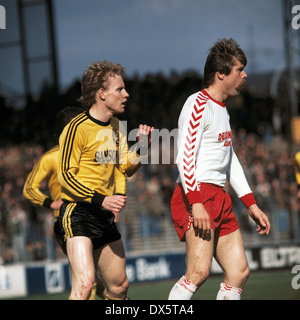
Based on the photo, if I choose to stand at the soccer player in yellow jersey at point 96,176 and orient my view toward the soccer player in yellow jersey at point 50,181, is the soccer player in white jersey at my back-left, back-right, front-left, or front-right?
back-right

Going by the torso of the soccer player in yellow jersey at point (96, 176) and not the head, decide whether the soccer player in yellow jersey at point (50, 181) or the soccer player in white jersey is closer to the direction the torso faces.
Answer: the soccer player in white jersey

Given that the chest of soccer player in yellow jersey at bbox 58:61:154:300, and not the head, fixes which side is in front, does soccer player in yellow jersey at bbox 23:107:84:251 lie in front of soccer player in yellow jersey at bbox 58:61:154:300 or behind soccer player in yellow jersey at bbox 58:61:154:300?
behind

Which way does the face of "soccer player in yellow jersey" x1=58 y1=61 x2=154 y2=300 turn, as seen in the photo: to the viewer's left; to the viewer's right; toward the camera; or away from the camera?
to the viewer's right

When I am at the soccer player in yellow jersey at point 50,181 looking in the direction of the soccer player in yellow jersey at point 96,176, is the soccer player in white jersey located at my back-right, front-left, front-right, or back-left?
front-left

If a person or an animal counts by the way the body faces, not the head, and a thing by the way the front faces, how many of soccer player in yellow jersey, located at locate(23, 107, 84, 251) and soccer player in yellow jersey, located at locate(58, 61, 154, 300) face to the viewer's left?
0

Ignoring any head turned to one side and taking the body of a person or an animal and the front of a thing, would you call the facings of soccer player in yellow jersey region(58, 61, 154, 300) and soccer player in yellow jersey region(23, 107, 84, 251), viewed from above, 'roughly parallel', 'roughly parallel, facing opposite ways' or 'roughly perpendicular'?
roughly parallel

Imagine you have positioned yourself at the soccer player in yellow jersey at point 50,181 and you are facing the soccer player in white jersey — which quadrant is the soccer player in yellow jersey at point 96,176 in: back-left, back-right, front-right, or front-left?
front-right

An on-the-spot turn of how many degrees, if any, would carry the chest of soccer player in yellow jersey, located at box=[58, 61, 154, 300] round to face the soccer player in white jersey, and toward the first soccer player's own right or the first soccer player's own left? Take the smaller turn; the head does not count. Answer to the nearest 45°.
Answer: approximately 45° to the first soccer player's own left

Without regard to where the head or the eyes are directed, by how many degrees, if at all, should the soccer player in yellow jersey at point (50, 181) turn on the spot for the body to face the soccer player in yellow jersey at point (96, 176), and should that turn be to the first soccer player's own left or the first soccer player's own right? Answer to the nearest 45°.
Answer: approximately 45° to the first soccer player's own right
